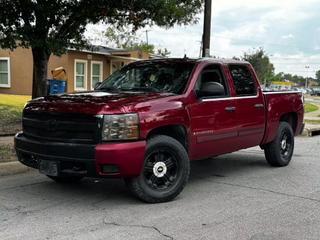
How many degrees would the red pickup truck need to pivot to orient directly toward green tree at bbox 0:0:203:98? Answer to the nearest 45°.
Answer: approximately 90° to its right

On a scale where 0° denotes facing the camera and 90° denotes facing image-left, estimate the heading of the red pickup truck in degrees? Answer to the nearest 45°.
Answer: approximately 45°

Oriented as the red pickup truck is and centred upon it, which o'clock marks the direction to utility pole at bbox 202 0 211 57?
The utility pole is roughly at 5 o'clock from the red pickup truck.
